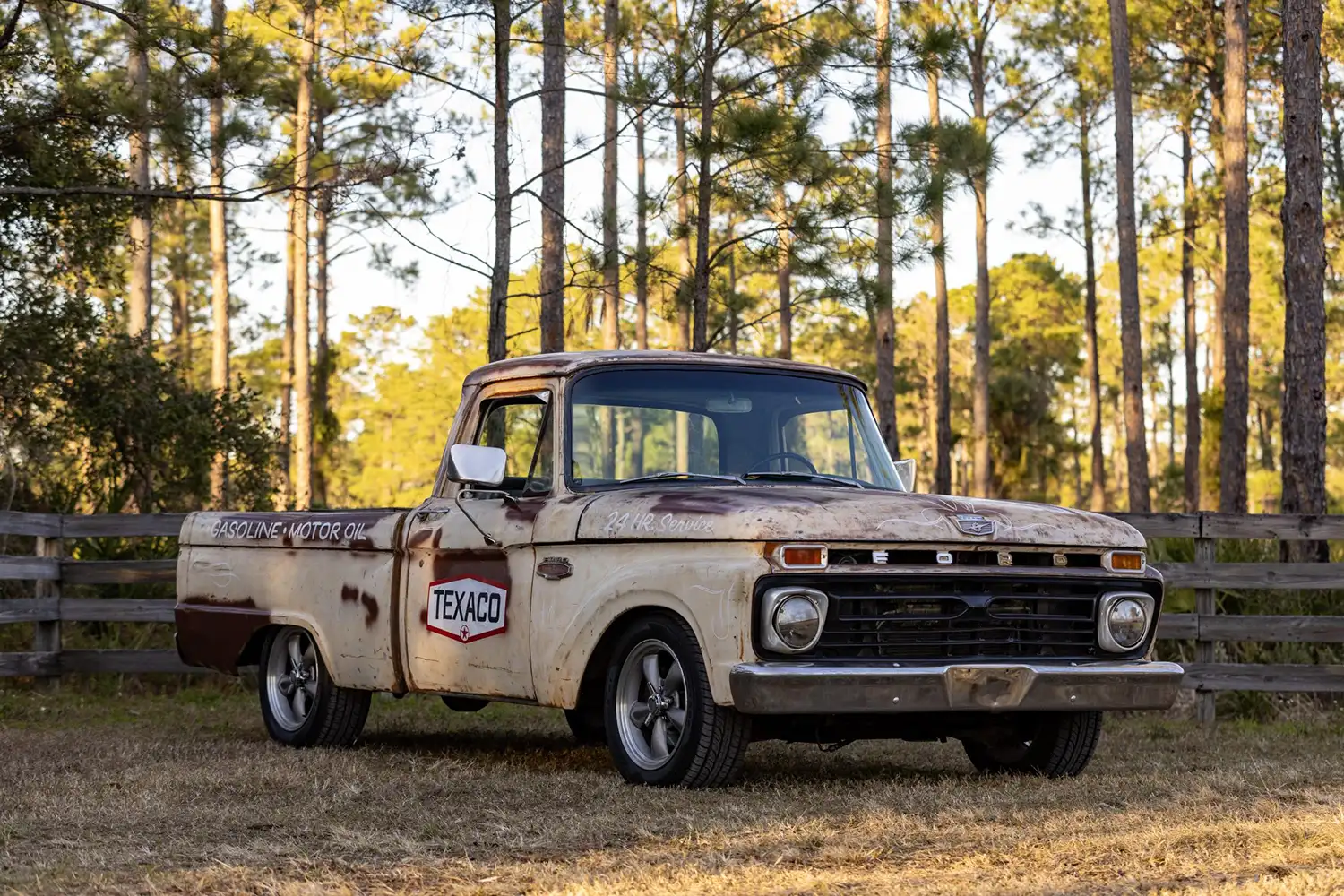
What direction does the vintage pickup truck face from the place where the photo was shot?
facing the viewer and to the right of the viewer

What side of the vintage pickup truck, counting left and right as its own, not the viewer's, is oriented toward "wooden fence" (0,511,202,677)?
back
